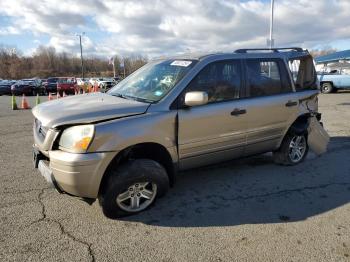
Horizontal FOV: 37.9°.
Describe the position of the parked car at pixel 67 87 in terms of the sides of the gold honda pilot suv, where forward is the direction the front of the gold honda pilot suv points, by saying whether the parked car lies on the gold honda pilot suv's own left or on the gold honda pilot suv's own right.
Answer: on the gold honda pilot suv's own right

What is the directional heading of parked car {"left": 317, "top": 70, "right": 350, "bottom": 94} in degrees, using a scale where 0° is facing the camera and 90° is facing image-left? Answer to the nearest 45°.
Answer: approximately 90°

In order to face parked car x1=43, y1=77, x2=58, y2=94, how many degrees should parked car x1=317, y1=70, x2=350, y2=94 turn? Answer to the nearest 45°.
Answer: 0° — it already faces it

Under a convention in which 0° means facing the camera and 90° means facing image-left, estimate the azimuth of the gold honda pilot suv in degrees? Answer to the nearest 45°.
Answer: approximately 45°

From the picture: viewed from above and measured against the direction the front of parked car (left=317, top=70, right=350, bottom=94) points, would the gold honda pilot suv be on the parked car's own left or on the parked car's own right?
on the parked car's own left
